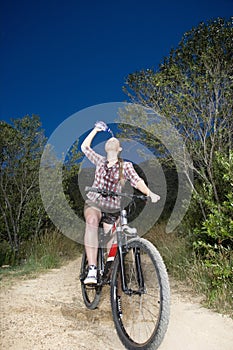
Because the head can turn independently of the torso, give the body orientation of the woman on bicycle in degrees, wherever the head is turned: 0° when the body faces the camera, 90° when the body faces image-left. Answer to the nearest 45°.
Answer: approximately 0°

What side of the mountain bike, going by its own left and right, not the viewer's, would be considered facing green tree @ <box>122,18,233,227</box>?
left

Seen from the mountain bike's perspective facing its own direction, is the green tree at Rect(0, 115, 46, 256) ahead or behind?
behind

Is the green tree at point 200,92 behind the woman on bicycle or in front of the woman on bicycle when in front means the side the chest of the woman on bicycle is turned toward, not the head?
behind
